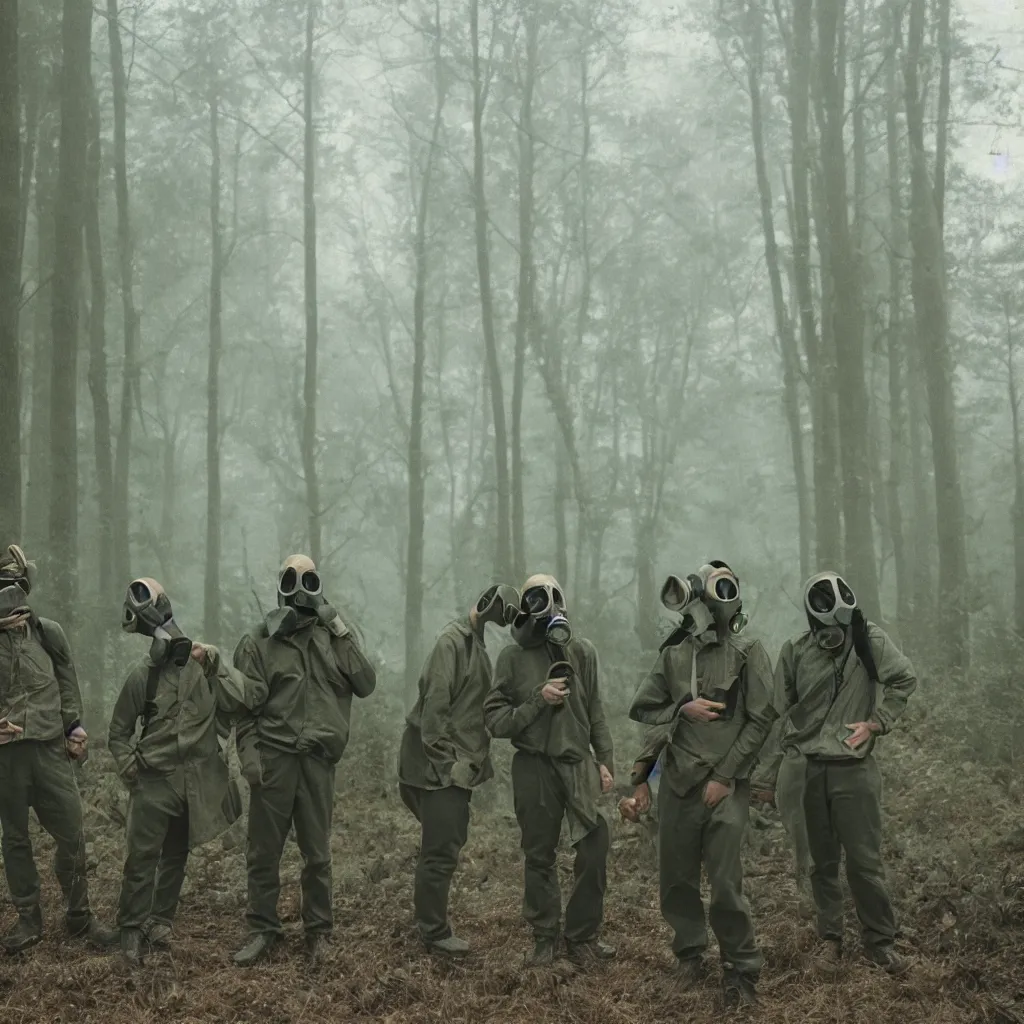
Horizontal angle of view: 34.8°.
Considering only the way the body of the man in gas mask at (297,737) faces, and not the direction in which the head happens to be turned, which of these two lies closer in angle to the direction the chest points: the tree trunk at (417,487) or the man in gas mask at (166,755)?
the man in gas mask

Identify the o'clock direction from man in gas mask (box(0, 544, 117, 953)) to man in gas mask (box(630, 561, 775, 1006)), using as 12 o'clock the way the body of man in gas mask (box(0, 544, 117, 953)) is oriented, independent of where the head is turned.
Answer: man in gas mask (box(630, 561, 775, 1006)) is roughly at 10 o'clock from man in gas mask (box(0, 544, 117, 953)).

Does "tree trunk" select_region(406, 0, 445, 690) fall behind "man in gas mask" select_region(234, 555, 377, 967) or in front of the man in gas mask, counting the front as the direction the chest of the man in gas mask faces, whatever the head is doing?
behind

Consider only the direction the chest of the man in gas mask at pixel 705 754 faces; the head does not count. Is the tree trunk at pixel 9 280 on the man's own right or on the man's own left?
on the man's own right

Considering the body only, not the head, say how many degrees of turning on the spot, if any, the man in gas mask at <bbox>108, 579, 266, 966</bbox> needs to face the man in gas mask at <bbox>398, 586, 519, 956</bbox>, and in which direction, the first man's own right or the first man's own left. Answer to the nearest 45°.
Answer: approximately 90° to the first man's own left

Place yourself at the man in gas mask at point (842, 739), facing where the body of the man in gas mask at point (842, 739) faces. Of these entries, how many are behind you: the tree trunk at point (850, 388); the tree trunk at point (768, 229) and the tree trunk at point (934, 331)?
3

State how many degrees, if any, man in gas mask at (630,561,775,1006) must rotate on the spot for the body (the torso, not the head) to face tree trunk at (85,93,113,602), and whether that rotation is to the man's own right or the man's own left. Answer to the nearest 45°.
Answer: approximately 135° to the man's own right

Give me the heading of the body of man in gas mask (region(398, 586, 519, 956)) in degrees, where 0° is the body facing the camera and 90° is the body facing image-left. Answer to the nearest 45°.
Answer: approximately 270°

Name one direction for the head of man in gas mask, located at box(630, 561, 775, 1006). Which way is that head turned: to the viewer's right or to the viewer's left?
to the viewer's left

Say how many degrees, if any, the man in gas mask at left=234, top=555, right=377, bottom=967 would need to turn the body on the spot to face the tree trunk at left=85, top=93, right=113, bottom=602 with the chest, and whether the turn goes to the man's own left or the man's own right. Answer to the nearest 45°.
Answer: approximately 180°

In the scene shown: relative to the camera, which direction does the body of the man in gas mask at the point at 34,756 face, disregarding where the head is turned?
toward the camera

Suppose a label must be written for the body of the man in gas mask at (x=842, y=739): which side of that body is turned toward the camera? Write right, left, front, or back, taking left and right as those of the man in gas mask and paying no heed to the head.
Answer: front

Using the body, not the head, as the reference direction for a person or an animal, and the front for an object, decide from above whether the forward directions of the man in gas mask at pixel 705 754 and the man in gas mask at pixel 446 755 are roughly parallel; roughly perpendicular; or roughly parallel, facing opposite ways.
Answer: roughly perpendicular

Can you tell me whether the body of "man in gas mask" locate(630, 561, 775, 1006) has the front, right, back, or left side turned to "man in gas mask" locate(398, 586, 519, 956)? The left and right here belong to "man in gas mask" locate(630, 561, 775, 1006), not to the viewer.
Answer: right

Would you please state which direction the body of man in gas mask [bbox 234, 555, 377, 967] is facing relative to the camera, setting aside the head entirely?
toward the camera

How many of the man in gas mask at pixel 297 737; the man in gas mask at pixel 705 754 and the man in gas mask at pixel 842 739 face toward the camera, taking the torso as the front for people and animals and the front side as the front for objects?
3
